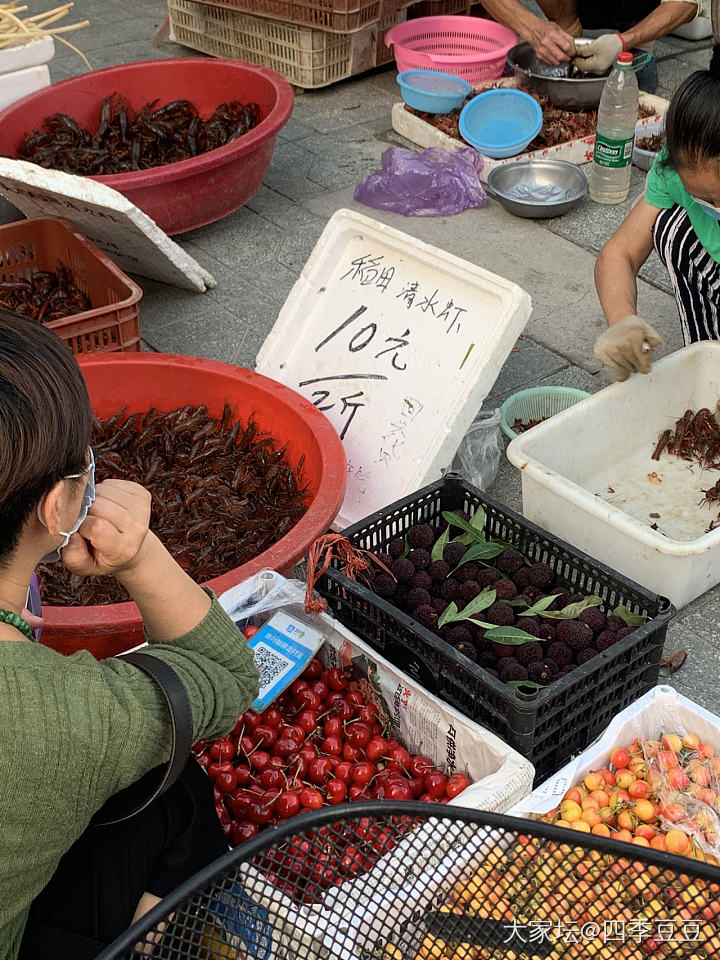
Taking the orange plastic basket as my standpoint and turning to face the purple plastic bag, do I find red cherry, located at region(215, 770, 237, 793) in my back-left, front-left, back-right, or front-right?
back-right

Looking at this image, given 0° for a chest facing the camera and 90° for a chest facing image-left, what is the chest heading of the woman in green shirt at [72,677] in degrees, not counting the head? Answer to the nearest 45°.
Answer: approximately 225°

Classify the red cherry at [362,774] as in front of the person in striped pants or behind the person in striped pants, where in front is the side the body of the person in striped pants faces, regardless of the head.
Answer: in front

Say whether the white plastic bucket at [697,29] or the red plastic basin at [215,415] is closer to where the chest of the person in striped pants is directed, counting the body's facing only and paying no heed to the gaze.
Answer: the red plastic basin

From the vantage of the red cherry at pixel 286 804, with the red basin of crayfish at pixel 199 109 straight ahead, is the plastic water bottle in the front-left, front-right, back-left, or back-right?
front-right

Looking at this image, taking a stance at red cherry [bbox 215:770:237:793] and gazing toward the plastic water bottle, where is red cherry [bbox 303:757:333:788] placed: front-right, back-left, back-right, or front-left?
front-right

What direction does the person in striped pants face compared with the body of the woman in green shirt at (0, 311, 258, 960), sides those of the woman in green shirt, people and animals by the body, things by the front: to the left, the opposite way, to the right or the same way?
the opposite way
